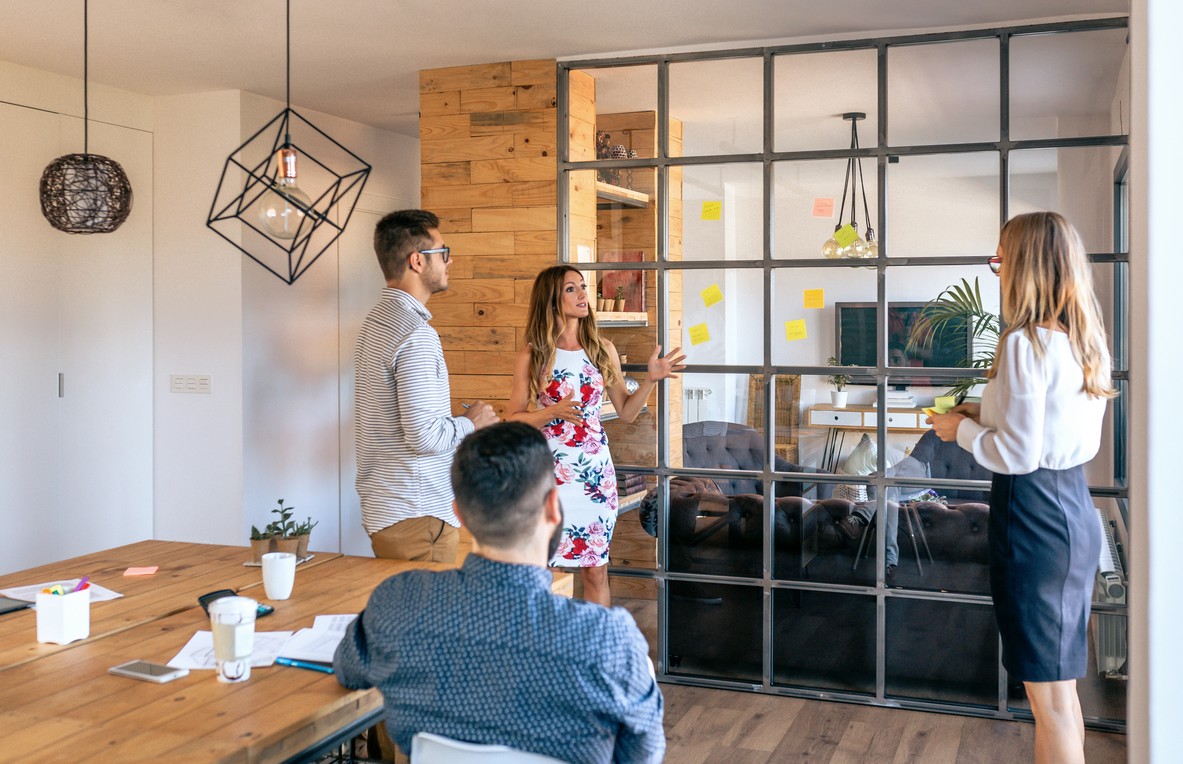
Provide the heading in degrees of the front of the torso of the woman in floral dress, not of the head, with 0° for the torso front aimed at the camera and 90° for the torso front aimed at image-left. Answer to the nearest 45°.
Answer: approximately 315°

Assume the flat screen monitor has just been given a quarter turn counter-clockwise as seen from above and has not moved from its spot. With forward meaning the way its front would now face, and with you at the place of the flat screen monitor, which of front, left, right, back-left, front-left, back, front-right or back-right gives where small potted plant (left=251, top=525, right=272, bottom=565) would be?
back-right

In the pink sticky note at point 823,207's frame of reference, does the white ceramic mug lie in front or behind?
in front

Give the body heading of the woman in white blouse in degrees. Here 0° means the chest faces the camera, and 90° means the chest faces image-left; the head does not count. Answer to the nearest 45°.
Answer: approximately 135°

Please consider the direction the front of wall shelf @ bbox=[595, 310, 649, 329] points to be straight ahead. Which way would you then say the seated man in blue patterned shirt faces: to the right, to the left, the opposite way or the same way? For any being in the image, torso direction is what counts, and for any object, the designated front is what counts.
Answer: the opposite way

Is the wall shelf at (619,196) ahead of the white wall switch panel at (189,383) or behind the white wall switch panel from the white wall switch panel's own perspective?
ahead

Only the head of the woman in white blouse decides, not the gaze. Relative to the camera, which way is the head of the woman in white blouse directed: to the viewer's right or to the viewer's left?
to the viewer's left

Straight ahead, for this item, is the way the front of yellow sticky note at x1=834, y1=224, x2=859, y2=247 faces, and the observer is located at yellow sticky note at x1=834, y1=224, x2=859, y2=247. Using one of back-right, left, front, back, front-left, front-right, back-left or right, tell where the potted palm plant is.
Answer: back

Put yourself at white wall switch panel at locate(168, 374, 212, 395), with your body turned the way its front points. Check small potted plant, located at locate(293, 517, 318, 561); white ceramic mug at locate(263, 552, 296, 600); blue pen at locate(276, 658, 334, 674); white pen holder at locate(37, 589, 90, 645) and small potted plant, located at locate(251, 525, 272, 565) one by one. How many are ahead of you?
5

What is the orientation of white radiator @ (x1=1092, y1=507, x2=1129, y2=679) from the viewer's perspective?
to the viewer's left
